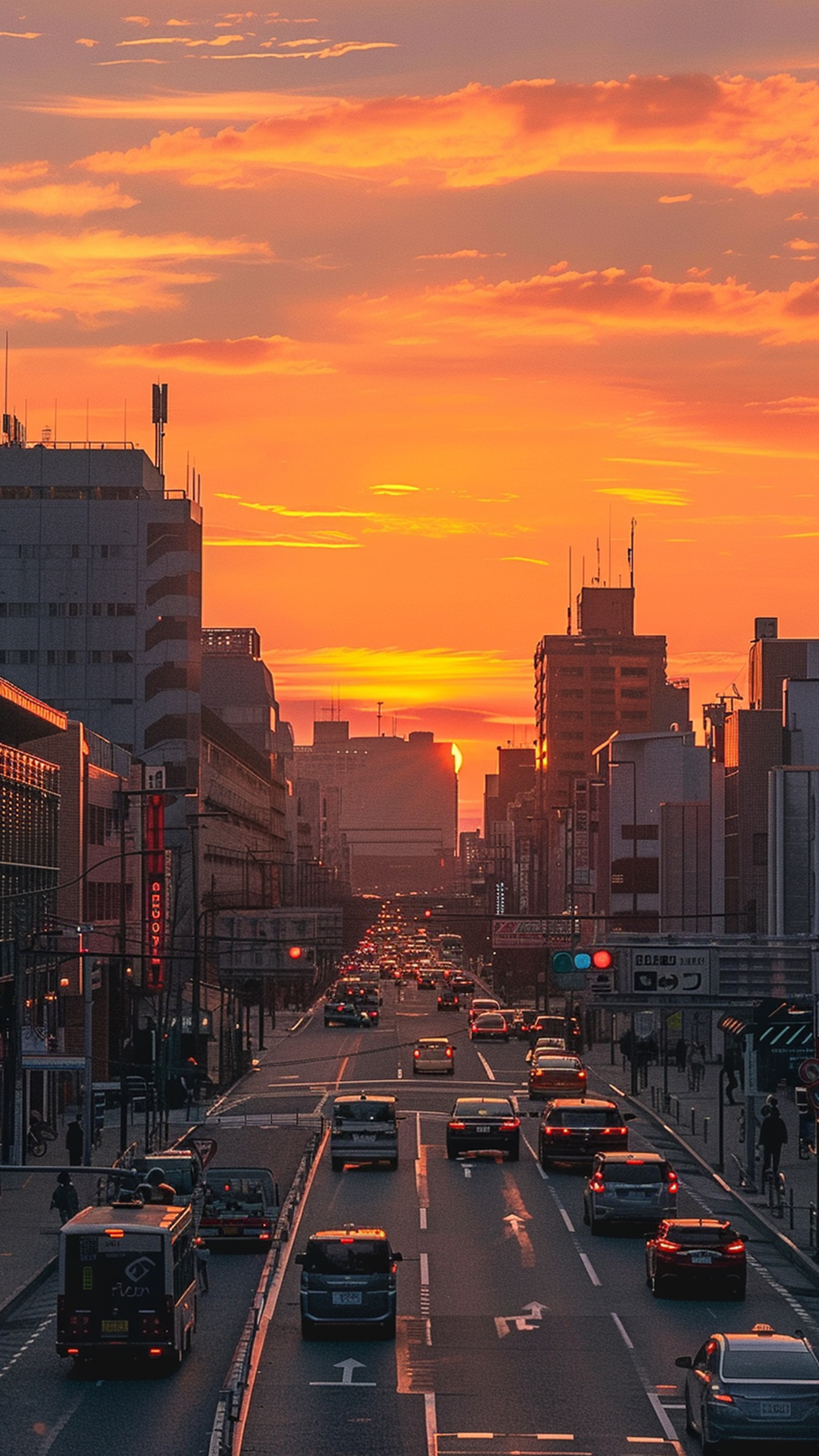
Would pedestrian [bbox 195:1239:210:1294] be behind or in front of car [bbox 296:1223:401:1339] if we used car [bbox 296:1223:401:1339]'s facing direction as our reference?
in front

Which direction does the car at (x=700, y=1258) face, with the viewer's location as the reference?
facing away from the viewer

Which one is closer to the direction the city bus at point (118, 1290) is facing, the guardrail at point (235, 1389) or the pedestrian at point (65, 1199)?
the pedestrian

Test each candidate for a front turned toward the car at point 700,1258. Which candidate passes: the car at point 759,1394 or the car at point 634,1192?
the car at point 759,1394

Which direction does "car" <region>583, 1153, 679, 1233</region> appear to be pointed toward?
away from the camera

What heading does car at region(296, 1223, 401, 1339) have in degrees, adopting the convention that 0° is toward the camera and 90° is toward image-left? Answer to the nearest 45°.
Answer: approximately 180°

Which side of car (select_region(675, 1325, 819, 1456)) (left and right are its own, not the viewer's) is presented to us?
back

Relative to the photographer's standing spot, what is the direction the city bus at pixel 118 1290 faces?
facing away from the viewer

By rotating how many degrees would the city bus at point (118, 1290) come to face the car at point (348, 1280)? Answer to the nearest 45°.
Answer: approximately 45° to its right
